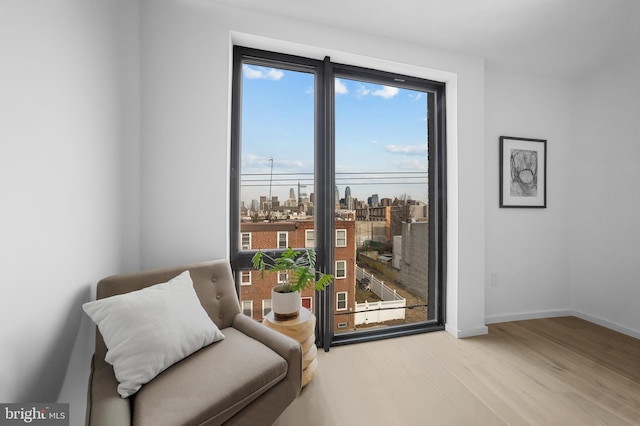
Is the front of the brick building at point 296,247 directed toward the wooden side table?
yes

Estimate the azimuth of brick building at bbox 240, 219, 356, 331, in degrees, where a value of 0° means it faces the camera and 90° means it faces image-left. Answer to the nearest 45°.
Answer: approximately 0°

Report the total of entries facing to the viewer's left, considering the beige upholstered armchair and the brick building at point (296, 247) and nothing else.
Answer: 0

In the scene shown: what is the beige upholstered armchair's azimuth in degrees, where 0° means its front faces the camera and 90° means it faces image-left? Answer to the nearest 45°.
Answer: approximately 315°

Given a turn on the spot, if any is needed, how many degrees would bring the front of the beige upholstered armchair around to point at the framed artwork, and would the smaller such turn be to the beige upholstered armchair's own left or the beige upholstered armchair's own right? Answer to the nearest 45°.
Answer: approximately 45° to the beige upholstered armchair's own left

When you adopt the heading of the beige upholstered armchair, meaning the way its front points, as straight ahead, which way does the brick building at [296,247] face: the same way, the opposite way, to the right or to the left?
to the right

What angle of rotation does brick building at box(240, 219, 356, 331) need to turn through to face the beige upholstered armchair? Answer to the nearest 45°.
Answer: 0° — it already faces it

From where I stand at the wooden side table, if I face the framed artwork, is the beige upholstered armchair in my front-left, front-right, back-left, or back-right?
back-right
